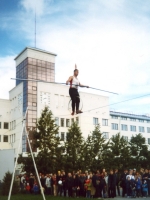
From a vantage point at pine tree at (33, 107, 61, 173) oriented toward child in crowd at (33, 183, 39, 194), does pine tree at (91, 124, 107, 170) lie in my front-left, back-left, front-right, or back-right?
back-left

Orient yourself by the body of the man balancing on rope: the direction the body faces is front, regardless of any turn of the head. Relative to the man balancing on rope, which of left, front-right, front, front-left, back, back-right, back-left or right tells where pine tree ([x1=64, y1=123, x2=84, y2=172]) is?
back-left

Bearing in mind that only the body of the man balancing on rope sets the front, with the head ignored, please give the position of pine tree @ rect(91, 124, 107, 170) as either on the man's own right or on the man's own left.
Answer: on the man's own left

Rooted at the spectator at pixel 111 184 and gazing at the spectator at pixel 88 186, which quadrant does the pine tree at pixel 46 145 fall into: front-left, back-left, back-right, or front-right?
front-right

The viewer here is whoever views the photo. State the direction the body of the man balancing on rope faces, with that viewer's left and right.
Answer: facing the viewer and to the right of the viewer

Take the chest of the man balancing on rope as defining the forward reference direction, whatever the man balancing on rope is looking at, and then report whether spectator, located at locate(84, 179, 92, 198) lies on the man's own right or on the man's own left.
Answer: on the man's own left

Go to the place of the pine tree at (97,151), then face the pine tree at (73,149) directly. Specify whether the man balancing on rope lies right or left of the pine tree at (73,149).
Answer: left

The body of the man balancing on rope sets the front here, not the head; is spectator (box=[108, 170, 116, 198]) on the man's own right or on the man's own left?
on the man's own left

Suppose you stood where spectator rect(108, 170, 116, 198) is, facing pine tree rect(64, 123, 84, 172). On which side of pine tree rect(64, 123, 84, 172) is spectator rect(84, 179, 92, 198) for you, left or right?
left

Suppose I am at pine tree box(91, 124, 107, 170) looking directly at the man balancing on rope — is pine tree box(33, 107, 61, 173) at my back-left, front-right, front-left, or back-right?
front-right
